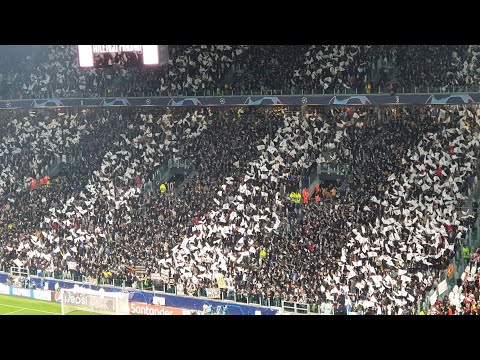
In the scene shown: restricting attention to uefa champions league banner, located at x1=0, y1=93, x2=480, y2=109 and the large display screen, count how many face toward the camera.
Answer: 2

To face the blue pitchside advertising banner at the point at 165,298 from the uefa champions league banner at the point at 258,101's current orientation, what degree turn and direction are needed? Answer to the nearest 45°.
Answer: approximately 45° to its right

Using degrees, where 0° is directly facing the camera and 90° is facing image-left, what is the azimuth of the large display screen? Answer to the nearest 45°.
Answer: approximately 0°

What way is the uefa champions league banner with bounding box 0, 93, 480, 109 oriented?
toward the camera

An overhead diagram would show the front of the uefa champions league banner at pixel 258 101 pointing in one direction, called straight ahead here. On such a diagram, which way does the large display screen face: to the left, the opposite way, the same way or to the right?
the same way

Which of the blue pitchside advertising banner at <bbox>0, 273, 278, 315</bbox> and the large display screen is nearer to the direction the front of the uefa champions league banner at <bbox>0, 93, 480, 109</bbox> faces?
the blue pitchside advertising banner

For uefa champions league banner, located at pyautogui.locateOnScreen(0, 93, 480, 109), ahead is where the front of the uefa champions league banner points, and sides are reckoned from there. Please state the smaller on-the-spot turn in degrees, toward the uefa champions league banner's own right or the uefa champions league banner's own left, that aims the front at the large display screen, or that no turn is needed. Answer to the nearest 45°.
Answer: approximately 90° to the uefa champions league banner's own right
